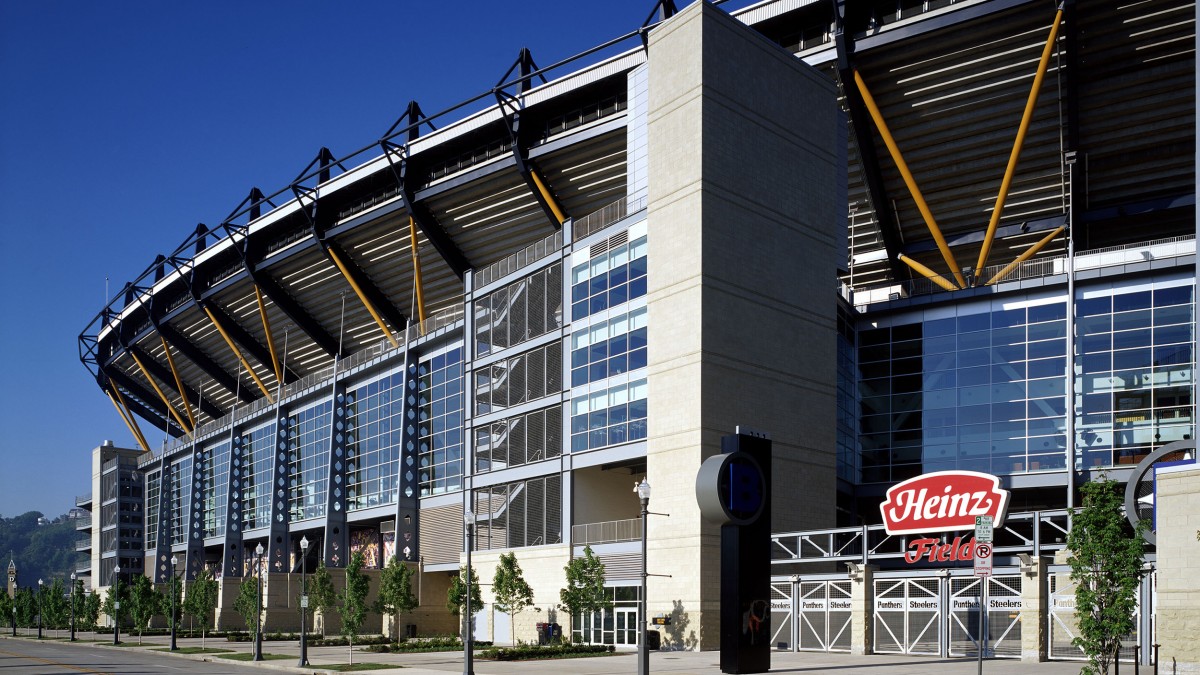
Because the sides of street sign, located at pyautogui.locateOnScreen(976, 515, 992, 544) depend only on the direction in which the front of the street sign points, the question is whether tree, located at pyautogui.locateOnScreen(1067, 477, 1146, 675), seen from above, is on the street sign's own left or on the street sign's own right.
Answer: on the street sign's own left

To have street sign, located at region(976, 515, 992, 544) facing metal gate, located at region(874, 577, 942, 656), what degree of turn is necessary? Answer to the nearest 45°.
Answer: approximately 180°

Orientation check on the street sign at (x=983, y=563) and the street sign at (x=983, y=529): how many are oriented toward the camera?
2

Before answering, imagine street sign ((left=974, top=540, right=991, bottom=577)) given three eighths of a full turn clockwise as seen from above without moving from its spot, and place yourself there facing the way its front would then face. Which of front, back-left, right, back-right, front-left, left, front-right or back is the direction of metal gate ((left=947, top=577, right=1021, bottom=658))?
front-right

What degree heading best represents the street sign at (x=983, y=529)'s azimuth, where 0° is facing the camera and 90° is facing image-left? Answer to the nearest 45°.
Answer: approximately 0°

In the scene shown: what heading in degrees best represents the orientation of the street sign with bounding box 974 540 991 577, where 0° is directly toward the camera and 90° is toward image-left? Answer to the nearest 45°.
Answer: approximately 0°

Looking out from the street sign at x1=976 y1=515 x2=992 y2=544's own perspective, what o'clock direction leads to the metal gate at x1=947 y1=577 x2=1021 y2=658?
The metal gate is roughly at 6 o'clock from the street sign.

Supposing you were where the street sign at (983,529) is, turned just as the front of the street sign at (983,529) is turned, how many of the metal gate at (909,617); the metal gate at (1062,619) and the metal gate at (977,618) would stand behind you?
3

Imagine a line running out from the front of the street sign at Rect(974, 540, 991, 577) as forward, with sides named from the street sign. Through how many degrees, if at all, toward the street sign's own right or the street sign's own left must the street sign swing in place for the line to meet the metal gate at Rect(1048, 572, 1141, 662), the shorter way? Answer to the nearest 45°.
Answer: approximately 180°
